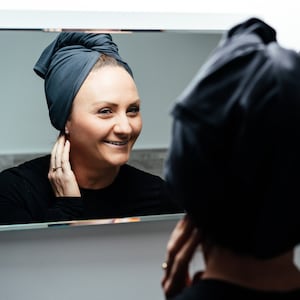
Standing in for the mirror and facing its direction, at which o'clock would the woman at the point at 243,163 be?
The woman is roughly at 12 o'clock from the mirror.

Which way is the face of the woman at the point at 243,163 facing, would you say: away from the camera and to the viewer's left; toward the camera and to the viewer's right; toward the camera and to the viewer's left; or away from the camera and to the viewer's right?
away from the camera and to the viewer's left

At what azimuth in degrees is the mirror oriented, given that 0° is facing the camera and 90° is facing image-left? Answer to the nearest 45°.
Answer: approximately 0°

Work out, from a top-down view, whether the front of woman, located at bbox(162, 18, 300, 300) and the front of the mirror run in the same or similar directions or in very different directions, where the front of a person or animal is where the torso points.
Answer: very different directions

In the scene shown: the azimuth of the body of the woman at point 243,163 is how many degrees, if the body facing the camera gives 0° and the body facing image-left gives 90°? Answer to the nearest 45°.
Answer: approximately 180°

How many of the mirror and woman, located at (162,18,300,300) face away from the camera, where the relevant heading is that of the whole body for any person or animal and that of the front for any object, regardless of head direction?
1

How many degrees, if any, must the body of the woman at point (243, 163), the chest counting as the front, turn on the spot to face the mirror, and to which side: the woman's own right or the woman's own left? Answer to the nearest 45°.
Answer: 0° — they already face it
